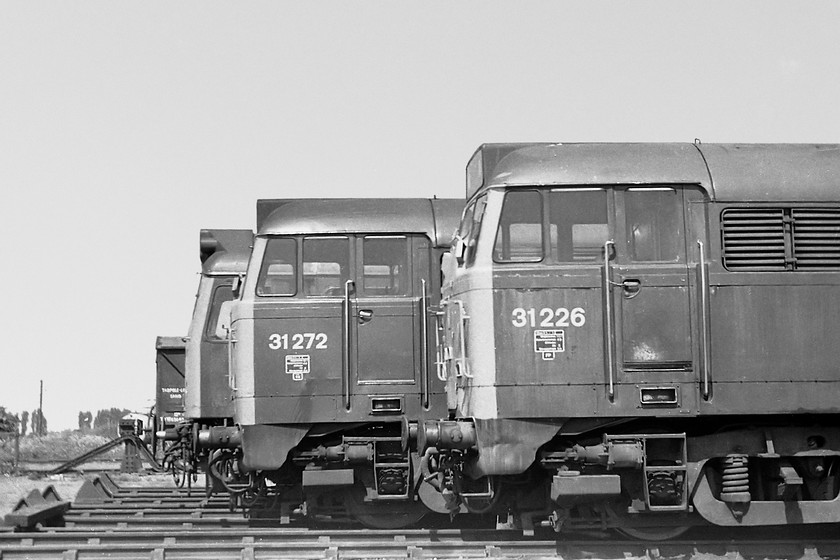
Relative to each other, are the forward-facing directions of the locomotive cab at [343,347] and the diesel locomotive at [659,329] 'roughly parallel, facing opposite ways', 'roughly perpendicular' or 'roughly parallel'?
roughly parallel

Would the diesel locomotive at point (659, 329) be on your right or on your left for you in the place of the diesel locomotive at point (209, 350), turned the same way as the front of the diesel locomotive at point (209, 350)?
on your left

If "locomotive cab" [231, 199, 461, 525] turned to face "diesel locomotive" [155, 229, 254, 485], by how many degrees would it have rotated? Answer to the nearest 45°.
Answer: approximately 45° to its right

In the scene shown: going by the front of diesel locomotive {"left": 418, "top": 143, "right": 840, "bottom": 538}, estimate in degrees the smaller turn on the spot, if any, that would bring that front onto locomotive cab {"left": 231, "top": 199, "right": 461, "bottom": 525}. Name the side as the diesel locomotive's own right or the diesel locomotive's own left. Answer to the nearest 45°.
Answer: approximately 45° to the diesel locomotive's own right

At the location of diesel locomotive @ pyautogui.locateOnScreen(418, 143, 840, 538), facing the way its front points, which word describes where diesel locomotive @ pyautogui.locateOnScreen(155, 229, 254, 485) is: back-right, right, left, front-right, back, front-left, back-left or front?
front-right

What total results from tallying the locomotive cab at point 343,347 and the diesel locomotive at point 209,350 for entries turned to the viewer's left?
2

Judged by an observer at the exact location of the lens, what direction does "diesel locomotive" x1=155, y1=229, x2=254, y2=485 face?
facing to the left of the viewer

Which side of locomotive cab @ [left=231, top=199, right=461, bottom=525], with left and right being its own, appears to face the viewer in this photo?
left

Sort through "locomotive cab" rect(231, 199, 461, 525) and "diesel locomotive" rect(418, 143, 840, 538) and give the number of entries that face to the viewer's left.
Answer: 2

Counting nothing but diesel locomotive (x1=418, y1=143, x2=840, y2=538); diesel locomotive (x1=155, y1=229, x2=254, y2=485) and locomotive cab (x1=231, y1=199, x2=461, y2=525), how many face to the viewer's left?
3

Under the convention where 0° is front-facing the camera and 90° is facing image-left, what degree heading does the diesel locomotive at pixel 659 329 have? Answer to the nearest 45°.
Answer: approximately 90°

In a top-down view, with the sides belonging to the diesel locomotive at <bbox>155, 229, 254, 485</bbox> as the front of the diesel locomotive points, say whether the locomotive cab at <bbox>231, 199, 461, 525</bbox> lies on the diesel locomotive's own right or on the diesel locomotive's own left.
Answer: on the diesel locomotive's own left

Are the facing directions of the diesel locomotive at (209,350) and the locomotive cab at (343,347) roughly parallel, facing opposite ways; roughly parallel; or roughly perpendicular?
roughly parallel
